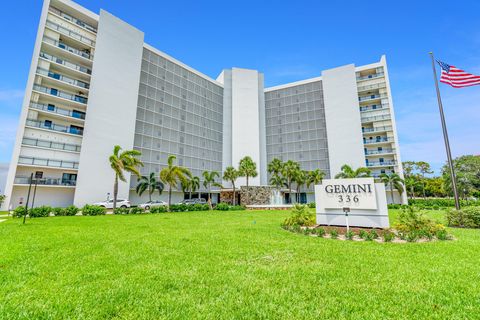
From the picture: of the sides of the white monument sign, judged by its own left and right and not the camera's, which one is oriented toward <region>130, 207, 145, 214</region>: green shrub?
right

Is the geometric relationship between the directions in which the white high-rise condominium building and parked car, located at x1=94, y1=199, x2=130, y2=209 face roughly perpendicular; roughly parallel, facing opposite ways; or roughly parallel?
roughly perpendicular

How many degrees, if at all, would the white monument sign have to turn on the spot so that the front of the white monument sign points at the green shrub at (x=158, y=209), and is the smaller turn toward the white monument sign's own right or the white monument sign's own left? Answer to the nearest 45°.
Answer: approximately 90° to the white monument sign's own right

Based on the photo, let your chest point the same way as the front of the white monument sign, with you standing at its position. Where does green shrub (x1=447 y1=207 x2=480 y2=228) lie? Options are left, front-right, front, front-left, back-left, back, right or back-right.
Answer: back-left

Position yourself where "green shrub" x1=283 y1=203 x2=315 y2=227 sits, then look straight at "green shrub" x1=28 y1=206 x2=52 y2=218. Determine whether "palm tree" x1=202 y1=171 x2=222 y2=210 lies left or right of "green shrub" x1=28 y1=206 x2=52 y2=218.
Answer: right

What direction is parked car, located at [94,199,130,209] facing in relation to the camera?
to the viewer's left

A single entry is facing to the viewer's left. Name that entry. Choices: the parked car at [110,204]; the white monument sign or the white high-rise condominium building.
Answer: the parked car

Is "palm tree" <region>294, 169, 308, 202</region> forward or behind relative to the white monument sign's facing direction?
behind
